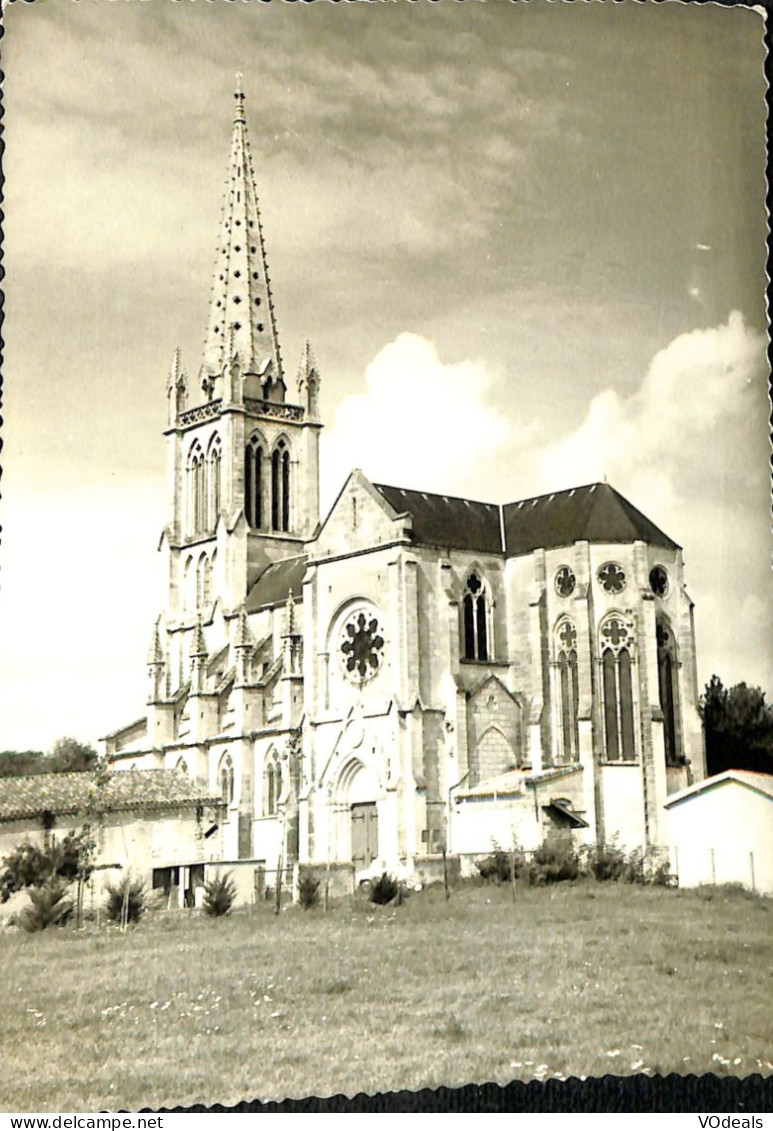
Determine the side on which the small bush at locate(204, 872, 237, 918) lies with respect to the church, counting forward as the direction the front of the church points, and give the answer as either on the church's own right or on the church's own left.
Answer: on the church's own left

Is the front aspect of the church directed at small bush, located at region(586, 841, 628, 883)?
no

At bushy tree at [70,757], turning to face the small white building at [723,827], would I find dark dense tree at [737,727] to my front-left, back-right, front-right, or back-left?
front-left

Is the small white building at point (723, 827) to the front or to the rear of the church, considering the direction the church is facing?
to the rear

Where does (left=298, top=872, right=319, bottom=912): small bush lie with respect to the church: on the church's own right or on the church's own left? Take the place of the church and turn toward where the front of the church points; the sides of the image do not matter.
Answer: on the church's own left

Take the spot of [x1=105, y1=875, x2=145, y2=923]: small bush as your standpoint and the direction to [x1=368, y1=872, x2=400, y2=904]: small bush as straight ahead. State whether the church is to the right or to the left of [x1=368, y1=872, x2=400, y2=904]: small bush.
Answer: left

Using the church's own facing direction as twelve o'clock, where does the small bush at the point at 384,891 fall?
The small bush is roughly at 8 o'clock from the church.

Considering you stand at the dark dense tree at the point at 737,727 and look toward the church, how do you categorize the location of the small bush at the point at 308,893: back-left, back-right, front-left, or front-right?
front-left

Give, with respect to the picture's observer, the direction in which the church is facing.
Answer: facing away from the viewer and to the left of the viewer

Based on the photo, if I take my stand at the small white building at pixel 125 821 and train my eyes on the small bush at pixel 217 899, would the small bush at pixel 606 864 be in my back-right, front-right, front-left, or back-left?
front-left

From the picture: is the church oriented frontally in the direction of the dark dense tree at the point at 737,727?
no

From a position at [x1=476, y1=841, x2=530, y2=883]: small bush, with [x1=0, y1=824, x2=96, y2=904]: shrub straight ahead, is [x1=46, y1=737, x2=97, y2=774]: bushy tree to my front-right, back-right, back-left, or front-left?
front-right
